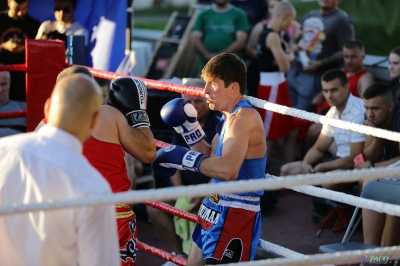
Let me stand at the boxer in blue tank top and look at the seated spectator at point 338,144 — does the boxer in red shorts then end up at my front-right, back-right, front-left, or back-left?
back-left

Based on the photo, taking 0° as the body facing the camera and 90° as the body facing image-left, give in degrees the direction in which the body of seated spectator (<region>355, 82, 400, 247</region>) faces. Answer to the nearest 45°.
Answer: approximately 45°

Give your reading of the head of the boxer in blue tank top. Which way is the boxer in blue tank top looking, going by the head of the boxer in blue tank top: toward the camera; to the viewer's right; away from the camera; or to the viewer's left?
to the viewer's left

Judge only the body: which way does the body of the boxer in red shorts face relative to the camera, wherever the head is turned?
to the viewer's right

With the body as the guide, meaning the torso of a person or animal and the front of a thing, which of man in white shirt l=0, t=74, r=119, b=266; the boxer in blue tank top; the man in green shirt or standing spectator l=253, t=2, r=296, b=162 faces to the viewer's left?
the boxer in blue tank top

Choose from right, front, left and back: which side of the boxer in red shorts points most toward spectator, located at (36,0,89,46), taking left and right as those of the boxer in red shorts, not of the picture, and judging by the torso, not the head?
left

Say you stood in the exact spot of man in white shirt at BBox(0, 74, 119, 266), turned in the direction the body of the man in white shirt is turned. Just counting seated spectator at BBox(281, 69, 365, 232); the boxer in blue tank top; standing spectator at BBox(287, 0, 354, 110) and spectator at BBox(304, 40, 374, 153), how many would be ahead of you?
4

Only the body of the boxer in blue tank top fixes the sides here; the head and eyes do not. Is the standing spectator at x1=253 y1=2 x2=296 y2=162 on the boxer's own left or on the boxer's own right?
on the boxer's own right

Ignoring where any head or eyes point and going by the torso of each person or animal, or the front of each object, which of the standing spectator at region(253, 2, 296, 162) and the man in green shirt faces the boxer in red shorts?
the man in green shirt

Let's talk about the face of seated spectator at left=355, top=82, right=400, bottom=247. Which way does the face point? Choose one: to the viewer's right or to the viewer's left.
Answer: to the viewer's left

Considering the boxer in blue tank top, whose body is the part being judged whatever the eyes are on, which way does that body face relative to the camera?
to the viewer's left
